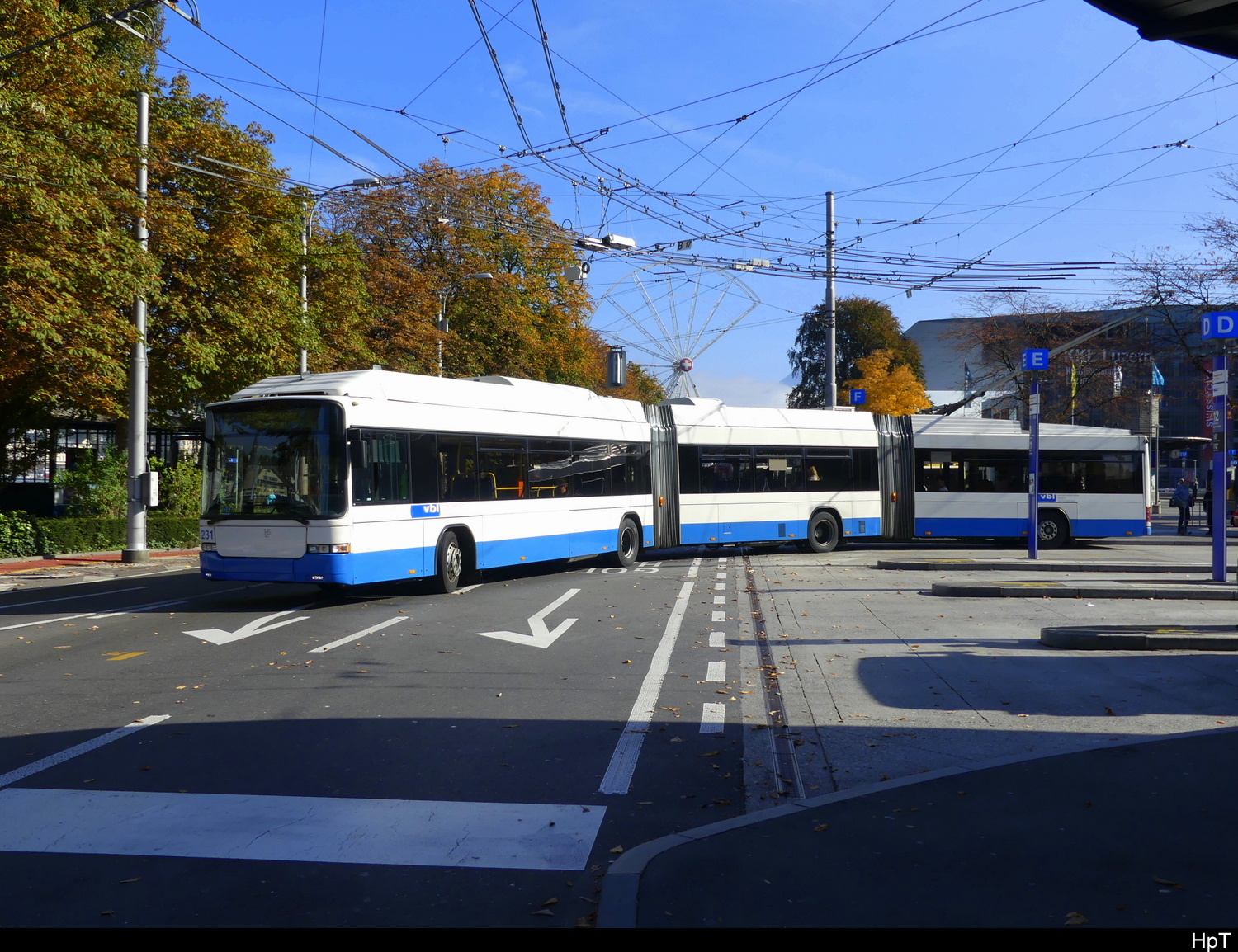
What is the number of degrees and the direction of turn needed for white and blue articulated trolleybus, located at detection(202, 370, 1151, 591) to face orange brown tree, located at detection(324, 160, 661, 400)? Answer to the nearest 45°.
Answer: approximately 135° to its right

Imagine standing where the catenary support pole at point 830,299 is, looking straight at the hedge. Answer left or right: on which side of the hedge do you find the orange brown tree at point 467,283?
right

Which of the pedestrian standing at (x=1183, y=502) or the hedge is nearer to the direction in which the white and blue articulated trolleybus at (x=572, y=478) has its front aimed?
the hedge

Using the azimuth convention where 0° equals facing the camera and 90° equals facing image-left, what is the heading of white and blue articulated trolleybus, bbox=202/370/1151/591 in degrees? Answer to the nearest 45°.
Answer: approximately 45°

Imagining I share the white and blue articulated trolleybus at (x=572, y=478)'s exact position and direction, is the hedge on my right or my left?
on my right

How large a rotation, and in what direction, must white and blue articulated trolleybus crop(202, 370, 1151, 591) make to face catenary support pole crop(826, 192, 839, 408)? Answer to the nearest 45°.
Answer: approximately 180°

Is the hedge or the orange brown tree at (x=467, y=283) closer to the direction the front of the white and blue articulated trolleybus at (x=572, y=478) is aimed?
the hedge

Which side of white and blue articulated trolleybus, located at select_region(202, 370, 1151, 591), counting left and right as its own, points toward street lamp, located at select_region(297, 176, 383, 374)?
right

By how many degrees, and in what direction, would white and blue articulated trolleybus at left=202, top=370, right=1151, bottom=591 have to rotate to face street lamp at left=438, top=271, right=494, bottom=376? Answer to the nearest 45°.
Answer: approximately 135° to its right

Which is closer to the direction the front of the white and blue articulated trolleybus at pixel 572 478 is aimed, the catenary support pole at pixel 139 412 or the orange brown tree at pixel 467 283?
the catenary support pole

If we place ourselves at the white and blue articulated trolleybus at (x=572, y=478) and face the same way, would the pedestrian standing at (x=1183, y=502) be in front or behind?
behind
